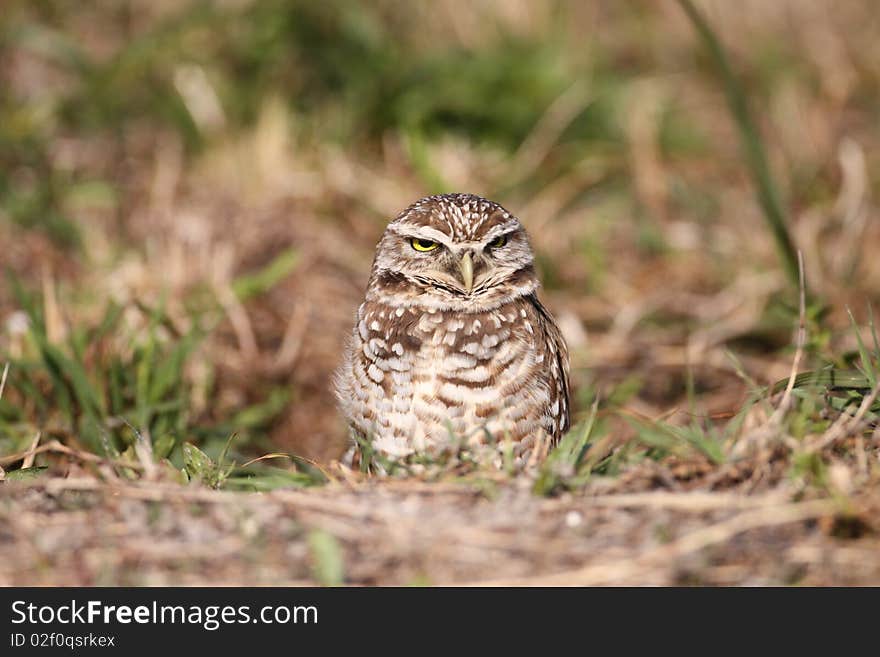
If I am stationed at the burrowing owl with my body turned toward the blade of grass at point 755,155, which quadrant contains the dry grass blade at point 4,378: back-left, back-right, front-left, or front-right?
back-left

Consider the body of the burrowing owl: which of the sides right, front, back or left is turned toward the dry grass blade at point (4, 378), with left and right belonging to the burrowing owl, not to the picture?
right

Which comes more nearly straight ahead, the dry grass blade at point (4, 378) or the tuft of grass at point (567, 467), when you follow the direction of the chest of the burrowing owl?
the tuft of grass

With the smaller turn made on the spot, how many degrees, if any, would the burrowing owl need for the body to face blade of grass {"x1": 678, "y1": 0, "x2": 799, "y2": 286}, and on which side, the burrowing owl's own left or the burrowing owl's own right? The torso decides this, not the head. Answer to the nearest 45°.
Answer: approximately 135° to the burrowing owl's own left

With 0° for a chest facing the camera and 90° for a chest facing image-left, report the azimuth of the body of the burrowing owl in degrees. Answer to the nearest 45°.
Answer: approximately 0°
